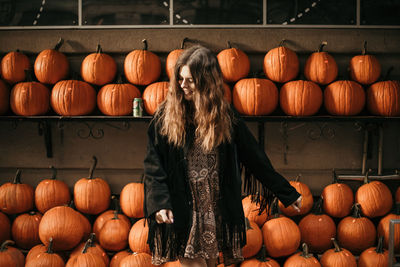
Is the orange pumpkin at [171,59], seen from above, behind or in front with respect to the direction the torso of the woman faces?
behind

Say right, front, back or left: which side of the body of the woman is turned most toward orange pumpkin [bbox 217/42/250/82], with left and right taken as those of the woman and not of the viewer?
back

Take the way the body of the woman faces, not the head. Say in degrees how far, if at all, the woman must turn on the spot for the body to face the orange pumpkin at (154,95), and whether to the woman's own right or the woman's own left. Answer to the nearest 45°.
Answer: approximately 180°

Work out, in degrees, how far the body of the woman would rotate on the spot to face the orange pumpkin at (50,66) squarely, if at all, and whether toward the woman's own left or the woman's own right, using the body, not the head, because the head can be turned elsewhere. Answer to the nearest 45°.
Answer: approximately 135° to the woman's own right

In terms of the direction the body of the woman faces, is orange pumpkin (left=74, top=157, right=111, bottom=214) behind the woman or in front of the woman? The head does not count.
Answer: behind

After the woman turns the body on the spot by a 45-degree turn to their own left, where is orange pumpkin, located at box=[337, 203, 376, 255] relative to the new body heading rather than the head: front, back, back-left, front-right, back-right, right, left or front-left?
left

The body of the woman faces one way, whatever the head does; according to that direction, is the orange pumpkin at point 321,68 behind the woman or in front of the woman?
behind

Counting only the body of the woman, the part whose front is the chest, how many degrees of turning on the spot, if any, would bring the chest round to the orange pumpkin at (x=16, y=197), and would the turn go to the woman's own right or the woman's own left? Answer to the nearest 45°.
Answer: approximately 135° to the woman's own right

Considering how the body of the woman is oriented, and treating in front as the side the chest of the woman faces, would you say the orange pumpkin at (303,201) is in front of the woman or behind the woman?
behind

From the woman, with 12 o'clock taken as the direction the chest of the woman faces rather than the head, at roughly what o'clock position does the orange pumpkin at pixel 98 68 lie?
The orange pumpkin is roughly at 5 o'clock from the woman.

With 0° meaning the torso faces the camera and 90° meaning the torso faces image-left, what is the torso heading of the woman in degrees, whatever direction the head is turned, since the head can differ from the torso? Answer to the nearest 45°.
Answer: approximately 0°

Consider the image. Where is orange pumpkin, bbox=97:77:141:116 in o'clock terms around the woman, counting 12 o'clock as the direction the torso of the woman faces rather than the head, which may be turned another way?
The orange pumpkin is roughly at 5 o'clock from the woman.
